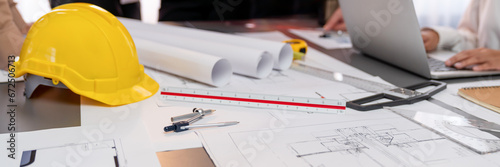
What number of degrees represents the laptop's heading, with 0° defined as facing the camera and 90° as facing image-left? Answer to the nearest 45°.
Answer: approximately 225°

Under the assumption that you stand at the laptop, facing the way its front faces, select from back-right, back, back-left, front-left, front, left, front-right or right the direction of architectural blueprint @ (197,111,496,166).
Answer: back-right

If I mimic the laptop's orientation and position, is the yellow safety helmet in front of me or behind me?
behind

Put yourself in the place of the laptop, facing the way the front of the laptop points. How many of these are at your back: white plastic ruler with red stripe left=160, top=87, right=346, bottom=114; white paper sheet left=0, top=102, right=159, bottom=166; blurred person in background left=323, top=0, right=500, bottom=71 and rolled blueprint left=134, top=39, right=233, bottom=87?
3
